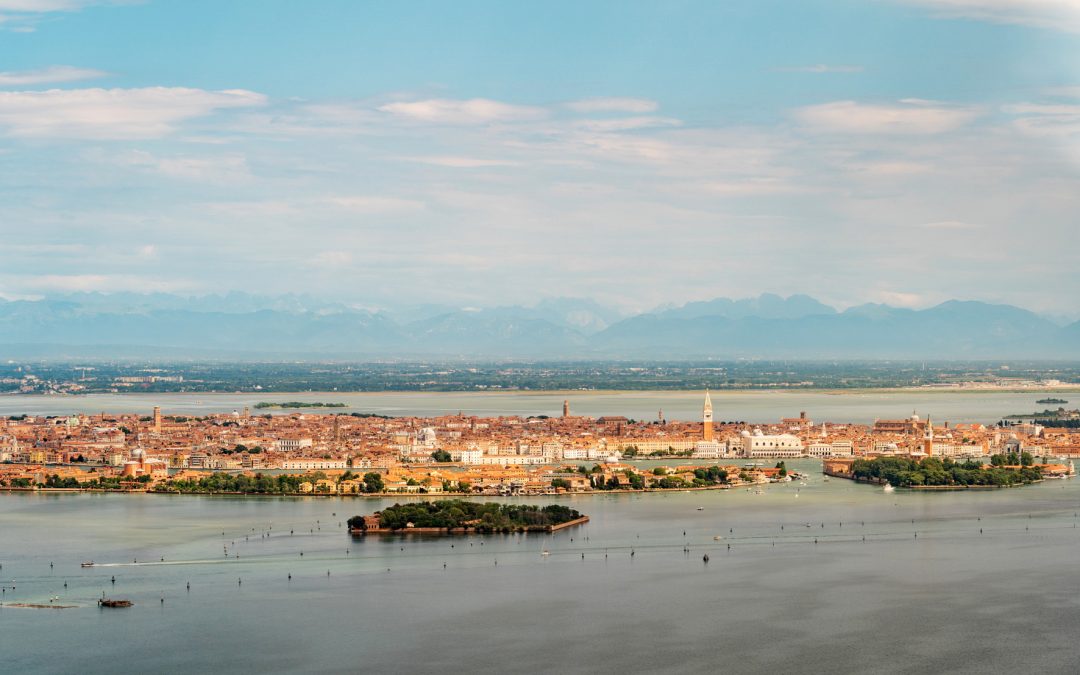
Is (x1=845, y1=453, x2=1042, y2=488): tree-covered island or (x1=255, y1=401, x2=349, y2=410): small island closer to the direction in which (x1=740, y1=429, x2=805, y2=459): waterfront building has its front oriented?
the tree-covered island

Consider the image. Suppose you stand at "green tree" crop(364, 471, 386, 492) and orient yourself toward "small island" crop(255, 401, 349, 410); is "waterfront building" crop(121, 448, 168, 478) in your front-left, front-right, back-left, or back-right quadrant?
front-left

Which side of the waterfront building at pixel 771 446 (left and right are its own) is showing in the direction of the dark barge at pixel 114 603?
front

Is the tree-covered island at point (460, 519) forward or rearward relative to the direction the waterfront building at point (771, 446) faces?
forward

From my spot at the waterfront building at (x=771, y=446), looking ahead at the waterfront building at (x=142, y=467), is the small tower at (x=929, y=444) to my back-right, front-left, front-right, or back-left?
back-left

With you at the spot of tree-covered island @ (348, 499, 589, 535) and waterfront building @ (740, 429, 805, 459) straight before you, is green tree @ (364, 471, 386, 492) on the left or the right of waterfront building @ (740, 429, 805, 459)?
left

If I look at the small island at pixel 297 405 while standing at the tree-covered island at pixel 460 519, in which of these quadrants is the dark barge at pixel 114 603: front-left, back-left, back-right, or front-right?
back-left

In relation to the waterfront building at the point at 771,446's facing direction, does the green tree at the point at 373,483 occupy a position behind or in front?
in front

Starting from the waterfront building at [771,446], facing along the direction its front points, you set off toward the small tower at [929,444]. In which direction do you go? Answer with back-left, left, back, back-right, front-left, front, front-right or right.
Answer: front-left

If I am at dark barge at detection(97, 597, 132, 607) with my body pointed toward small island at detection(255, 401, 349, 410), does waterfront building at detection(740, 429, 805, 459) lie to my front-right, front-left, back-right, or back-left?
front-right

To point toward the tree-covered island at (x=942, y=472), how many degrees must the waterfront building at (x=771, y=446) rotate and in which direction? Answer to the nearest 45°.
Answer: approximately 45° to its left

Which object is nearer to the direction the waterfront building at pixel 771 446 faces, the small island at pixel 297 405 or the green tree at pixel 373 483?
the green tree

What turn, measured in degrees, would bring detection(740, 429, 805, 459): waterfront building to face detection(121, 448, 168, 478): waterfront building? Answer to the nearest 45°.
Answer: approximately 45° to its right

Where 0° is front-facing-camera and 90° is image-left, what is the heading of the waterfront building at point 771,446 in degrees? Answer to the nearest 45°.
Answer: approximately 0°
